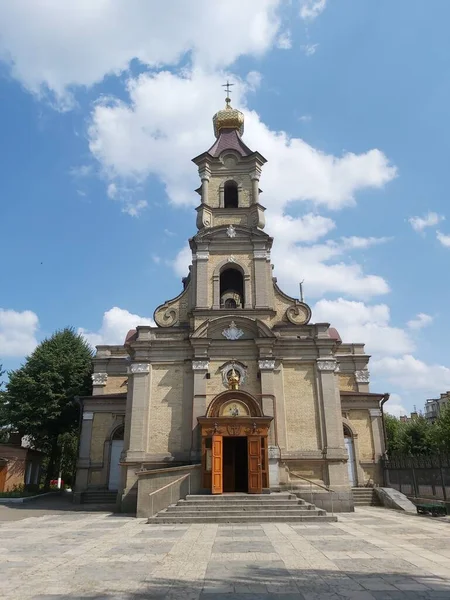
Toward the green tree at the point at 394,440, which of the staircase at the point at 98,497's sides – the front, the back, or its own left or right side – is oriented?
left

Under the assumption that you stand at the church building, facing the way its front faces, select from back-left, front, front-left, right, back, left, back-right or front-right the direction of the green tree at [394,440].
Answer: back-left

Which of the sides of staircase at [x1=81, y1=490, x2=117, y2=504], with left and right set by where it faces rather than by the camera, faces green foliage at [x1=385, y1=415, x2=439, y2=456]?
left

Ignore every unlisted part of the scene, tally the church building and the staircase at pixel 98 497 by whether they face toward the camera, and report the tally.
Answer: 2

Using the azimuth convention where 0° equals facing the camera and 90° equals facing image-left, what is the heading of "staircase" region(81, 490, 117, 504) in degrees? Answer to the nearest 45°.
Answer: approximately 0°

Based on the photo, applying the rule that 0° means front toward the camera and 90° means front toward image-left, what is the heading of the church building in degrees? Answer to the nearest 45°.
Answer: approximately 0°

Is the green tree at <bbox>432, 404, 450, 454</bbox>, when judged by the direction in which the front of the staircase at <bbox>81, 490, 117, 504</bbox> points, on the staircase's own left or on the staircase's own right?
on the staircase's own left
